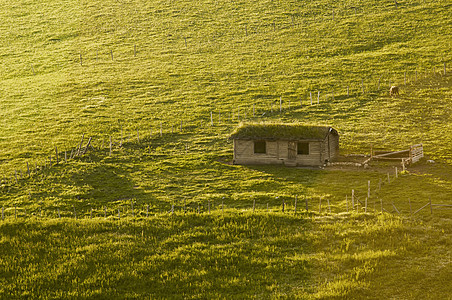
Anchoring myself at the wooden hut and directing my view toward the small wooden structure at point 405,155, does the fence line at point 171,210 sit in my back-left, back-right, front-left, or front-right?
back-right

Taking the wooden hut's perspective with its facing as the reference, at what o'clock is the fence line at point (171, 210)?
The fence line is roughly at 1 o'clock from the wooden hut.

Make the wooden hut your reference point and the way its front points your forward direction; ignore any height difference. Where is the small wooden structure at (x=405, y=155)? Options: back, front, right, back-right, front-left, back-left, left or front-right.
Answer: left

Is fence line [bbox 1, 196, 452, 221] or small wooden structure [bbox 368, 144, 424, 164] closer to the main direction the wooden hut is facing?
the fence line

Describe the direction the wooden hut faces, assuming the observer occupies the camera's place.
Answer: facing the viewer

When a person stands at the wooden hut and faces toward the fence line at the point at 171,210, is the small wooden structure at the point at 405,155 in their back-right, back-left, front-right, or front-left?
back-left
